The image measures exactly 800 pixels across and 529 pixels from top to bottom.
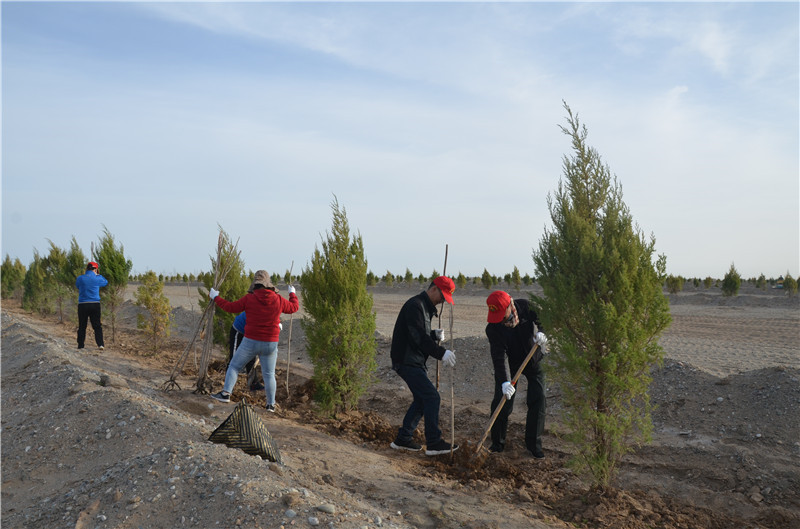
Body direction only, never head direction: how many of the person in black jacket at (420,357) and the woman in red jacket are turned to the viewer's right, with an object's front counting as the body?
1

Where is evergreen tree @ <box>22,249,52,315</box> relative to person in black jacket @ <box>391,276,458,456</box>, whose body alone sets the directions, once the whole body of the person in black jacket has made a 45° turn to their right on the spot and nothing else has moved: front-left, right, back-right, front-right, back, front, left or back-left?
back

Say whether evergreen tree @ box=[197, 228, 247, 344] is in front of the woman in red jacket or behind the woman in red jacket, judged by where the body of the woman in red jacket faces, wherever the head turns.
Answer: in front

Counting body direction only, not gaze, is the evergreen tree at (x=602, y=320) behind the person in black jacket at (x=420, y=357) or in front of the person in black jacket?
in front

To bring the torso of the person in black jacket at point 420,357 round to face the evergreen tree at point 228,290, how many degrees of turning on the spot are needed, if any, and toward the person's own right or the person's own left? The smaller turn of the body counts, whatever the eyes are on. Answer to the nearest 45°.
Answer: approximately 135° to the person's own left

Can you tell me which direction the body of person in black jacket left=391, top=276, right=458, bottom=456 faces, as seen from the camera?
to the viewer's right

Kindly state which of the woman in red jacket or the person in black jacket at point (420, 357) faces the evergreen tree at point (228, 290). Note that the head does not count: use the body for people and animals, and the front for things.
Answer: the woman in red jacket

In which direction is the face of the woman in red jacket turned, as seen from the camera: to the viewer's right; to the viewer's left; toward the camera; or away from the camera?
away from the camera

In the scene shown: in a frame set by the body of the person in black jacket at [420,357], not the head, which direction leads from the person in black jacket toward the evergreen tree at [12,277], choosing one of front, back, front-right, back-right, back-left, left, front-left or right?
back-left

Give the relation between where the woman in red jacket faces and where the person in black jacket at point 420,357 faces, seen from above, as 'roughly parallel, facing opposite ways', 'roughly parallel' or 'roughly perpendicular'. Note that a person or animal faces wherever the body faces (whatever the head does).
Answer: roughly perpendicular

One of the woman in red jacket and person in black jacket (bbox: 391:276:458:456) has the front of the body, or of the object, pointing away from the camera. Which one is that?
the woman in red jacket

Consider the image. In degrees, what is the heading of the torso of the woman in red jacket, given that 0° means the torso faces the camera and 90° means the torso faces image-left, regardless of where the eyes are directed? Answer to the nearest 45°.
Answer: approximately 180°

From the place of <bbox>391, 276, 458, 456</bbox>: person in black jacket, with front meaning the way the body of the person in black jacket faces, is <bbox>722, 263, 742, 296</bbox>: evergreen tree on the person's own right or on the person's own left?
on the person's own left

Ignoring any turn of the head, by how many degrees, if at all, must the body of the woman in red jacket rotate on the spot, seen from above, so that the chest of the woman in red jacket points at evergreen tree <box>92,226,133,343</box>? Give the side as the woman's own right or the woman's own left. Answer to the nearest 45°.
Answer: approximately 45° to the woman's own left

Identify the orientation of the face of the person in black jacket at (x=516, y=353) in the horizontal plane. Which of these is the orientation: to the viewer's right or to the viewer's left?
to the viewer's left
